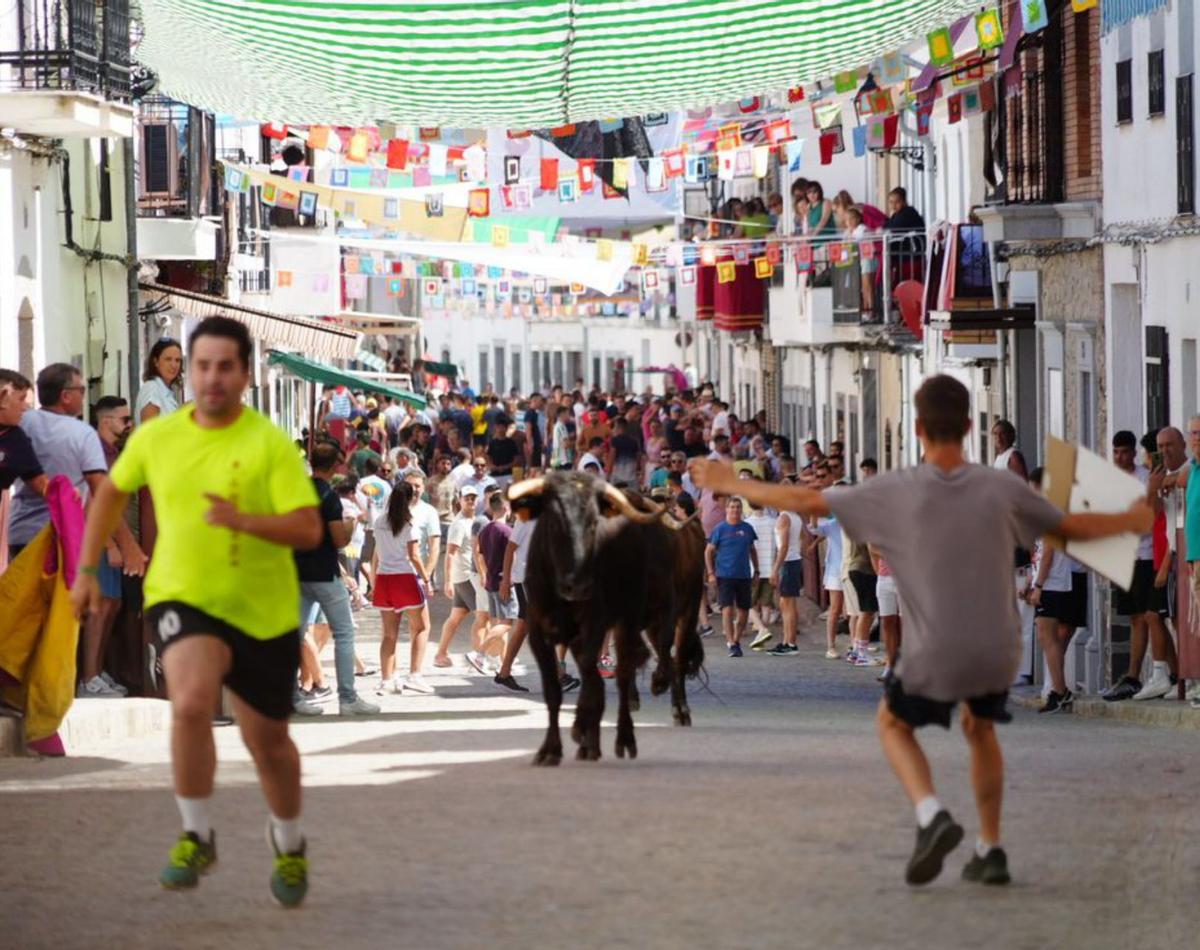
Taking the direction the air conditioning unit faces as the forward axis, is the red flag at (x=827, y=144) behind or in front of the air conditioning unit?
in front

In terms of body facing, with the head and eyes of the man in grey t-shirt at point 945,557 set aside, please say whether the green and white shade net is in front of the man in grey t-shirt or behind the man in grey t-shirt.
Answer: in front

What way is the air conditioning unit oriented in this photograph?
to the viewer's right

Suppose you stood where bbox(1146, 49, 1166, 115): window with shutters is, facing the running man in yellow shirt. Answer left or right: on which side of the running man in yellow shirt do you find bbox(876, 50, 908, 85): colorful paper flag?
right

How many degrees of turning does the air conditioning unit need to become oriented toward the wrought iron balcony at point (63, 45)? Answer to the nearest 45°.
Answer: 0° — it already faces it

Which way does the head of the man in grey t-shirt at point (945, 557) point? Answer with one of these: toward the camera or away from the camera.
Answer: away from the camera

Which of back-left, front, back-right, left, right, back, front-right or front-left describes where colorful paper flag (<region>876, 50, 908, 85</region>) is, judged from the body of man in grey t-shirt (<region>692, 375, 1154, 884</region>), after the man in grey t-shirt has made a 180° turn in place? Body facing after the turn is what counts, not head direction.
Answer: back

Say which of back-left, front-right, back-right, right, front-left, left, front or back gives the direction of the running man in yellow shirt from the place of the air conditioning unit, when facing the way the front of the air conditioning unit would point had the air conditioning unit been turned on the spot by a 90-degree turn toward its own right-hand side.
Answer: front

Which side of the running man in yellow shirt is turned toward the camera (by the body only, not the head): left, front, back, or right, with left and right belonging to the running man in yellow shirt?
front

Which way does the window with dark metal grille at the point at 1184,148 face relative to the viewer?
to the viewer's left

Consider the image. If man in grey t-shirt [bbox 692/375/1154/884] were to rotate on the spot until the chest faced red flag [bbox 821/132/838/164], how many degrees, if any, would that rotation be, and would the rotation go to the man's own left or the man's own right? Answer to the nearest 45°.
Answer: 0° — they already face it

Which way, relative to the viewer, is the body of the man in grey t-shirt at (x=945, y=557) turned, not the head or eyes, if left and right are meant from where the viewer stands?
facing away from the viewer

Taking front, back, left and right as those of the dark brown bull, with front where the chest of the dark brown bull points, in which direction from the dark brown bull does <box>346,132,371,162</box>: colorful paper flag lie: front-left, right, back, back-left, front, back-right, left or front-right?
back-right

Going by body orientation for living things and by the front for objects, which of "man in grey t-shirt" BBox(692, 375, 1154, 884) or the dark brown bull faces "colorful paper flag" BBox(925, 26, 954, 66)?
the man in grey t-shirt

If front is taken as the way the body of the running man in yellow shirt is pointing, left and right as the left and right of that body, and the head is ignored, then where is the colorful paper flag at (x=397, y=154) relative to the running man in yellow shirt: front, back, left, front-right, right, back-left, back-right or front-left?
back

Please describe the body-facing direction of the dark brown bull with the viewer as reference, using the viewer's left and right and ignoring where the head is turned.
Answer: facing the viewer and to the left of the viewer

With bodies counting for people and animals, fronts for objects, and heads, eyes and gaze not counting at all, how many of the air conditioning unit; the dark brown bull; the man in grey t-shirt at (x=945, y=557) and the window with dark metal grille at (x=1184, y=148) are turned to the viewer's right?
1
